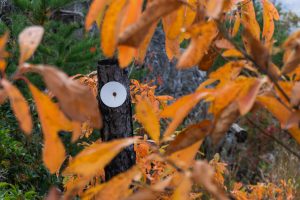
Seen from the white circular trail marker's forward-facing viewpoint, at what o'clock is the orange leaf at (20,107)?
The orange leaf is roughly at 12 o'clock from the white circular trail marker.

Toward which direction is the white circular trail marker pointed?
toward the camera

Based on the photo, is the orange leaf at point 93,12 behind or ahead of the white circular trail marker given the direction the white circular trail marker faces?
ahead

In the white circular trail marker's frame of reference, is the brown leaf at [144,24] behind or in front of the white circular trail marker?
in front

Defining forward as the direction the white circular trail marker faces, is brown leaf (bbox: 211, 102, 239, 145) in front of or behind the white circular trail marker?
in front

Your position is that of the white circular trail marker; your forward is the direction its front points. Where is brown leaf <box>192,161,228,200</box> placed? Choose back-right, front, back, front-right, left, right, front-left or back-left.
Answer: front

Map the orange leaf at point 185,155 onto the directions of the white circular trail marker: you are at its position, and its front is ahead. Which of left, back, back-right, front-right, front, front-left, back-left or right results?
front

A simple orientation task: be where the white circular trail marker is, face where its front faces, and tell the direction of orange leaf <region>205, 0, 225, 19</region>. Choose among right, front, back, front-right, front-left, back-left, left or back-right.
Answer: front
